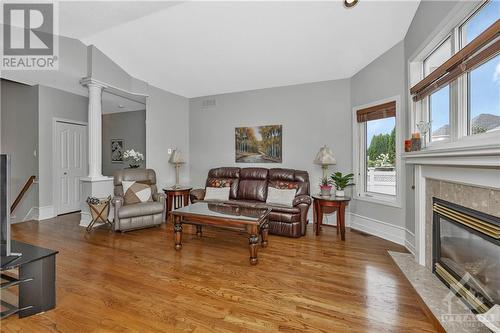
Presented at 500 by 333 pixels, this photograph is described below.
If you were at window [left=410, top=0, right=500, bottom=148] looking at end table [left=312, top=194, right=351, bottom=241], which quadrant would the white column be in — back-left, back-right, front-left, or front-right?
front-left

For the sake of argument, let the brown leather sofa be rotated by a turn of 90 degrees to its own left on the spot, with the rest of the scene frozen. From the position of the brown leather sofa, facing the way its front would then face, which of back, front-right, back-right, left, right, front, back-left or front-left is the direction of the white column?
back-right

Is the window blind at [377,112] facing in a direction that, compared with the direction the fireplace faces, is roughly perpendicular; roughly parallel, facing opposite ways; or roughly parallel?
roughly parallel

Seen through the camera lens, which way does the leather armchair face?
facing the viewer and to the right of the viewer

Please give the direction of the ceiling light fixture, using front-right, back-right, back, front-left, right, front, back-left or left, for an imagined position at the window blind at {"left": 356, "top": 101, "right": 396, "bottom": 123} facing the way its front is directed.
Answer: front-left

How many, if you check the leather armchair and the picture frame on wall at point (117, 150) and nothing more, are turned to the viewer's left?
0

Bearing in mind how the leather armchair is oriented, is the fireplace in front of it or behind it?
in front

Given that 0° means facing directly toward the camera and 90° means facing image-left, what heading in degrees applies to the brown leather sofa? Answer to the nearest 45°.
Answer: approximately 45°

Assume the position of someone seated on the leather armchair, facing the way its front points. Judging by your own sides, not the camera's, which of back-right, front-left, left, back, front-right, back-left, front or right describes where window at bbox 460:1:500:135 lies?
front

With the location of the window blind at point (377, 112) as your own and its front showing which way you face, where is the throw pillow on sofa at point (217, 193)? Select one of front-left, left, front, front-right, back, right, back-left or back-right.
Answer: front-right

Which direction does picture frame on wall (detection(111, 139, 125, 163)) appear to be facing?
toward the camera

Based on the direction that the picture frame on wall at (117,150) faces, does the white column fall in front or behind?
in front

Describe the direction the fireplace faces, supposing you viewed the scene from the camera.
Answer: facing the viewer and to the left of the viewer

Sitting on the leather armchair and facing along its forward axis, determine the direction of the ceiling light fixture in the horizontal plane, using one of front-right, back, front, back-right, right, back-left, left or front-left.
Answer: front

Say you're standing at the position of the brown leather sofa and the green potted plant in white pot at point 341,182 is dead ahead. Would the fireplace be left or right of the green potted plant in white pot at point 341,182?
right
